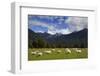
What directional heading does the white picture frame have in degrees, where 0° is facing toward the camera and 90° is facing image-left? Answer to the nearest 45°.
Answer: approximately 315°
